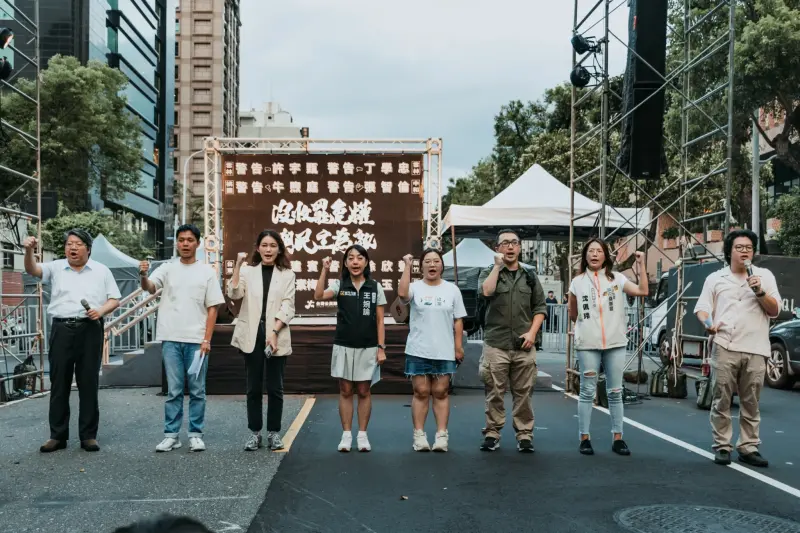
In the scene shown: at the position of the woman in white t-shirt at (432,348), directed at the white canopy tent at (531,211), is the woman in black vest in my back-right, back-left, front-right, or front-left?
back-left

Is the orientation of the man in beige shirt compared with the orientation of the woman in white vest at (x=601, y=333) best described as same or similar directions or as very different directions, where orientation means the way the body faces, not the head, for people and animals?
same or similar directions

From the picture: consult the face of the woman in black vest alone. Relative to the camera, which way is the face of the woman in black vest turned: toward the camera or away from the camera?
toward the camera

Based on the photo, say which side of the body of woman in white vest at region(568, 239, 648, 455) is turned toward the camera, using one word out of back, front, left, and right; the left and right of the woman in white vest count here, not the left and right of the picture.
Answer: front

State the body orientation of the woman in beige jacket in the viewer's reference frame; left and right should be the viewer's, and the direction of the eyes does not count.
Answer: facing the viewer

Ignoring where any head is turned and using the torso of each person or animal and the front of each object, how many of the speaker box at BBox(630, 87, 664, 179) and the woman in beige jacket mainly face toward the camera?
2

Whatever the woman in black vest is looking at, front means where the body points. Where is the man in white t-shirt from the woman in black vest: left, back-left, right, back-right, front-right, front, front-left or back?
right

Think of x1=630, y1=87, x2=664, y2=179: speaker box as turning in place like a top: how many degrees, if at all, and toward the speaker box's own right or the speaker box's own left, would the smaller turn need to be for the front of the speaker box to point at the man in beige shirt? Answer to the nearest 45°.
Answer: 0° — it already faces them

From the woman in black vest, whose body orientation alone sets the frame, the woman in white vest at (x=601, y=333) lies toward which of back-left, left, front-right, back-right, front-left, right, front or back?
left

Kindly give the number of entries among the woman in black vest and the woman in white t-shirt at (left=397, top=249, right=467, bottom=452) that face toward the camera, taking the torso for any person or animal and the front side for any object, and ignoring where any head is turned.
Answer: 2

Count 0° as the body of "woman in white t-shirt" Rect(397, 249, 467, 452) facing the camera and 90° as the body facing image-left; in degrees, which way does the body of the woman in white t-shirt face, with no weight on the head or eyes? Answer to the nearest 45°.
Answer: approximately 0°

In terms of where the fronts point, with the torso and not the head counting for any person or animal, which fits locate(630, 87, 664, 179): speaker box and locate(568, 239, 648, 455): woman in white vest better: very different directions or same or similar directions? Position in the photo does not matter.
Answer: same or similar directions
